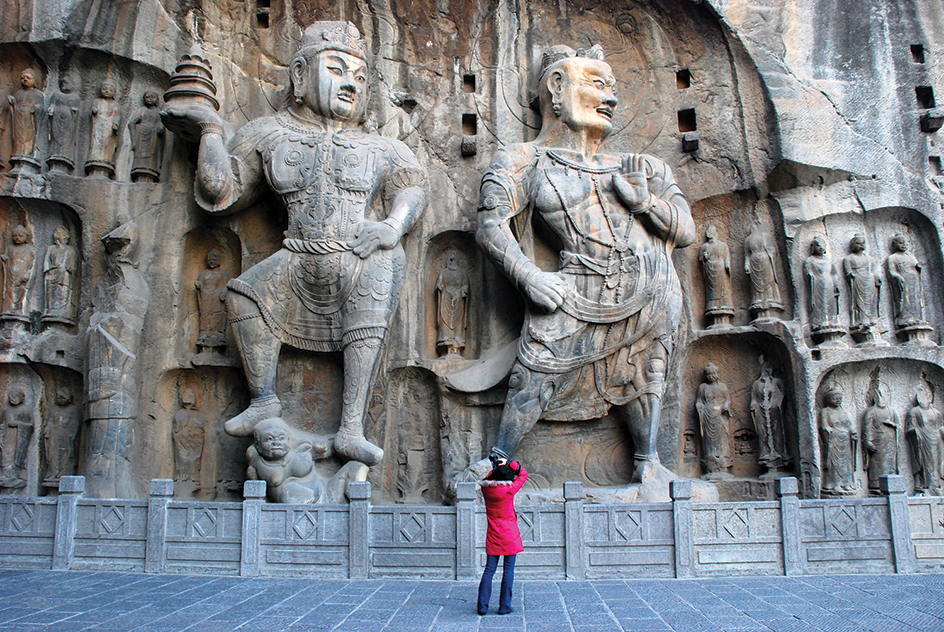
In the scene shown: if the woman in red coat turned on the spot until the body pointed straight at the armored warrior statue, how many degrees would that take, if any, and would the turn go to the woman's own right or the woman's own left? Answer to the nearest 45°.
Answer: approximately 45° to the woman's own left

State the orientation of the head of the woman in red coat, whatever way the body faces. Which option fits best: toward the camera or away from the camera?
away from the camera

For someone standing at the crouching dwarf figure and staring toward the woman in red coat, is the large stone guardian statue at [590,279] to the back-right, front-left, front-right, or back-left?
front-left

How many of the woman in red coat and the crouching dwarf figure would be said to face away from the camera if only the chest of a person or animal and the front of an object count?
1

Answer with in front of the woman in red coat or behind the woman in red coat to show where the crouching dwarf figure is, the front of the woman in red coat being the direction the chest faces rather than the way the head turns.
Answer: in front

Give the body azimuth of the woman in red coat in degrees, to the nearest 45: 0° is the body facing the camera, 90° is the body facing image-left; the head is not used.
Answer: approximately 180°

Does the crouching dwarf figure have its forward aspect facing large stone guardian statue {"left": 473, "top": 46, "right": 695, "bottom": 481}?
no

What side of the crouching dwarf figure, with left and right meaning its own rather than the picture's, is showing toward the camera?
front

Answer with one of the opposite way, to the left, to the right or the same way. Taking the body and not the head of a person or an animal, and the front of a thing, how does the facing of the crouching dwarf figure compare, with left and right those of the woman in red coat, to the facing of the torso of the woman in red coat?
the opposite way

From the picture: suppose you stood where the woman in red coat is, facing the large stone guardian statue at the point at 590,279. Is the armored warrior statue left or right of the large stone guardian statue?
left

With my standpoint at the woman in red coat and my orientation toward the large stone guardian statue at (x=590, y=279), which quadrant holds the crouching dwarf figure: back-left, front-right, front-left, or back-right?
front-left
